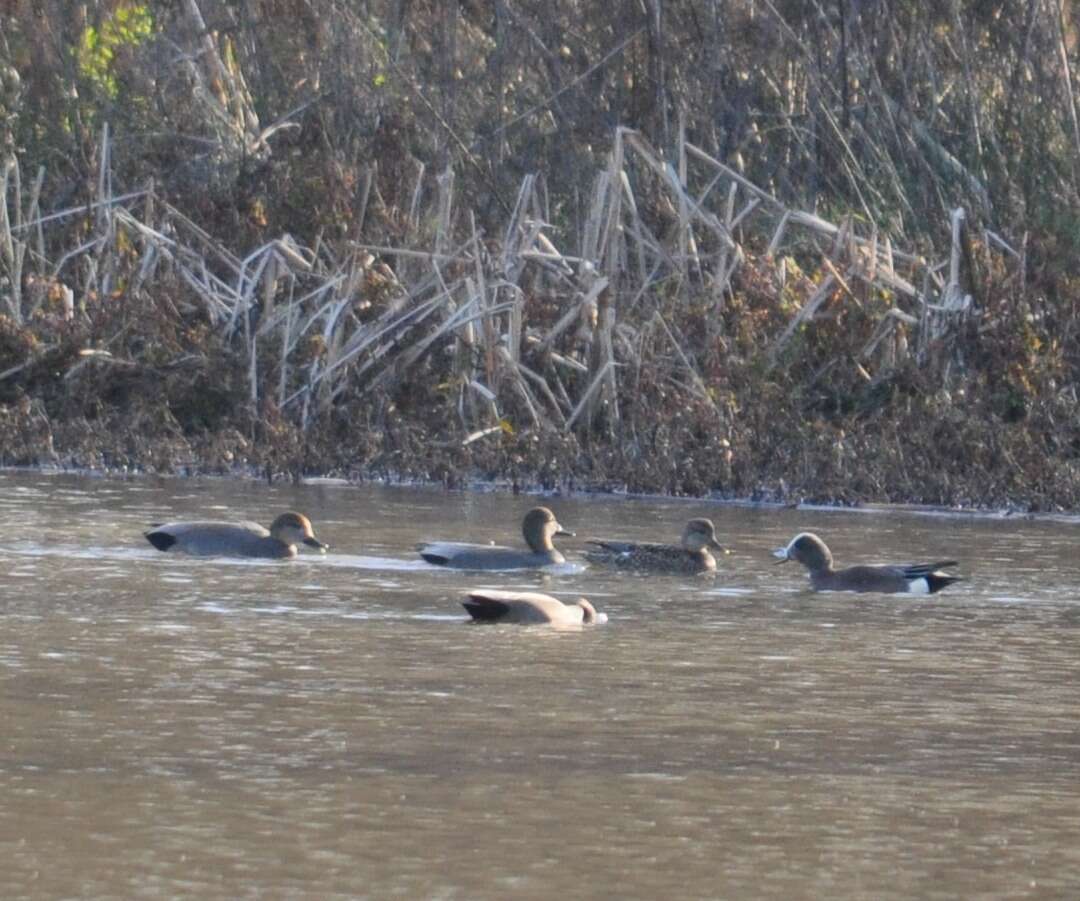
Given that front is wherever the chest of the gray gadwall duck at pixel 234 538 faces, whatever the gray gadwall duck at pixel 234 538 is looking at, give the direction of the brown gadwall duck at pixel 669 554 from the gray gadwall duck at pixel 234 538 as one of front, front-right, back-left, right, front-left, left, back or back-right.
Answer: front

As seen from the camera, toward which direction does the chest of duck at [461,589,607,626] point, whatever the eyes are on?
to the viewer's right

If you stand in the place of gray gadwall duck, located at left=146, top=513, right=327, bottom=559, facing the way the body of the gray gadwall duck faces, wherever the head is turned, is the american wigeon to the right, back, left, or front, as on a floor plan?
front

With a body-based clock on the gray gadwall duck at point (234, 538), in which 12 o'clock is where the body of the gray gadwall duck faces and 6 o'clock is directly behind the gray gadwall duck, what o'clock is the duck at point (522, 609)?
The duck is roughly at 2 o'clock from the gray gadwall duck.

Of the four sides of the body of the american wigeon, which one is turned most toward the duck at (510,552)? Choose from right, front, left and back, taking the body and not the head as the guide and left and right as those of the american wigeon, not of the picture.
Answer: front

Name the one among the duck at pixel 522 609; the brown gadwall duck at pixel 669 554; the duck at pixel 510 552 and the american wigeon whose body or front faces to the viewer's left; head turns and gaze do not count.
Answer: the american wigeon

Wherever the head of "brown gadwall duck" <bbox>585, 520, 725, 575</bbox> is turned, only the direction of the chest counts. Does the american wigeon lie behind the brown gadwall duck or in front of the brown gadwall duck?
in front

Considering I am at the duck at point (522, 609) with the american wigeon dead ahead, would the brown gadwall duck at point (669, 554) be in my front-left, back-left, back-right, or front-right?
front-left

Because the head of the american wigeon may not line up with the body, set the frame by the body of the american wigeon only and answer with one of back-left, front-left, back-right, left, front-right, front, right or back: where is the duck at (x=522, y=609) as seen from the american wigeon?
front-left

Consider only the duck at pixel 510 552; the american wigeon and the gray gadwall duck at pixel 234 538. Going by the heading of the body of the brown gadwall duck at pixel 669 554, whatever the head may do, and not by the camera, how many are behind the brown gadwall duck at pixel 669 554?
2

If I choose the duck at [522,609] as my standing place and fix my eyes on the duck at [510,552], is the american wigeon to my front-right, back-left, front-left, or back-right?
front-right

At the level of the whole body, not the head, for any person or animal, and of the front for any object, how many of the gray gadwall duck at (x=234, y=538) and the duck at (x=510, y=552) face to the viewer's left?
0

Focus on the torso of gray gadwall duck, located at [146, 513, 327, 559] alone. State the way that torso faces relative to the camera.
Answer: to the viewer's right

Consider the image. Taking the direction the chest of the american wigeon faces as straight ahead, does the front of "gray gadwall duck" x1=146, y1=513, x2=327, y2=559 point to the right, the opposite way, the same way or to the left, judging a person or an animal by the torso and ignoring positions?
the opposite way

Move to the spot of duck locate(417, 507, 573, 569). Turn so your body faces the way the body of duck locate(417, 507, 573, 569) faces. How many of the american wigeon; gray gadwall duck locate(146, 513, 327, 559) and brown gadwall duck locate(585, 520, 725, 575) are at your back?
1

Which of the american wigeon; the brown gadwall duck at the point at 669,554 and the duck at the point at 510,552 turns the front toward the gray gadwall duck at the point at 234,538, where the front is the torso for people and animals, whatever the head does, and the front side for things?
the american wigeon

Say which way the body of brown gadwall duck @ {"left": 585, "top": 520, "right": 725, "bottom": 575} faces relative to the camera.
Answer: to the viewer's right
